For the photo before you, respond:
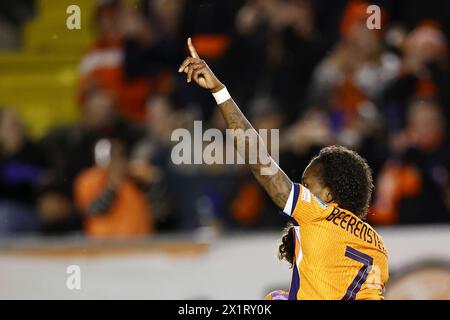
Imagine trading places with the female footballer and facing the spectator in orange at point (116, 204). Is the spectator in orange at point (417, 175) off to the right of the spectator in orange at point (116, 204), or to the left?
right

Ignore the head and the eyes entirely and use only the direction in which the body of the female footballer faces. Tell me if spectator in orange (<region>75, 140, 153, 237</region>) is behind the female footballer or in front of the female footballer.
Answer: in front

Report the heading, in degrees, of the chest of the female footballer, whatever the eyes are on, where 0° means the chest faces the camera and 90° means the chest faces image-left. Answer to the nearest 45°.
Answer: approximately 135°

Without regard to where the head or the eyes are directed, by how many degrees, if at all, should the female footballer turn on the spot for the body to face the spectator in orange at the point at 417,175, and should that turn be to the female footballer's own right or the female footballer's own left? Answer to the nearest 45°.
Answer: approximately 45° to the female footballer's own right

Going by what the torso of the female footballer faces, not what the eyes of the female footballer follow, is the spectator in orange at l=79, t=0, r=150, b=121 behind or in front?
in front
